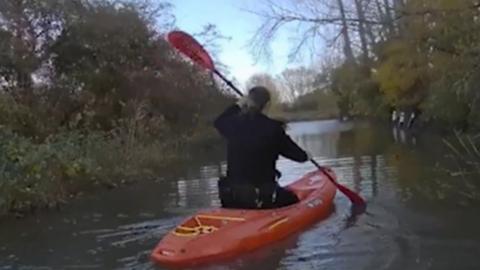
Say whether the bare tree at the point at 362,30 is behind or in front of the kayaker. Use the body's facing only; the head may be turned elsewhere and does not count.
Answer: in front

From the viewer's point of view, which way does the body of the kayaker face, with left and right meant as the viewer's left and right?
facing away from the viewer and to the right of the viewer
